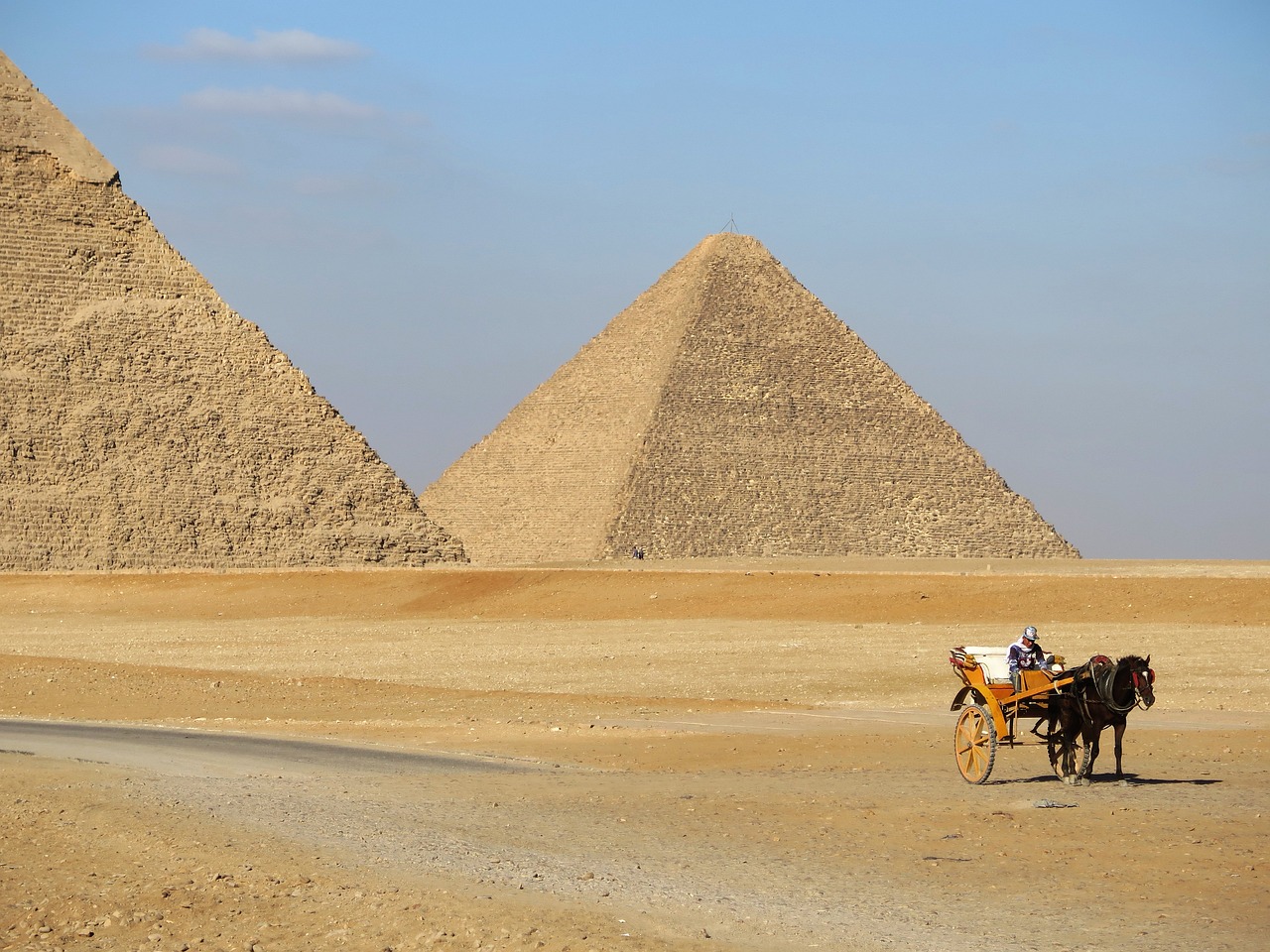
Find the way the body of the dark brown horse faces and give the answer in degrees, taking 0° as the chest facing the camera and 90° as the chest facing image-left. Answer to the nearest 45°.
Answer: approximately 315°

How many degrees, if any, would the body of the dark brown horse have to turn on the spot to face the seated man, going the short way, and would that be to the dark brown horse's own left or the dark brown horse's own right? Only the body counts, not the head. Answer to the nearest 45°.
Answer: approximately 180°

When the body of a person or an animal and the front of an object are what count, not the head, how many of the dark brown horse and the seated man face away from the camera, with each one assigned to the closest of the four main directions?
0

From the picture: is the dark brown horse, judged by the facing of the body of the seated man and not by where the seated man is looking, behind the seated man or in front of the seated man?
in front

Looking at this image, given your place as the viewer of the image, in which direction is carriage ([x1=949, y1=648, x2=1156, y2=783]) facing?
facing the viewer and to the right of the viewer
